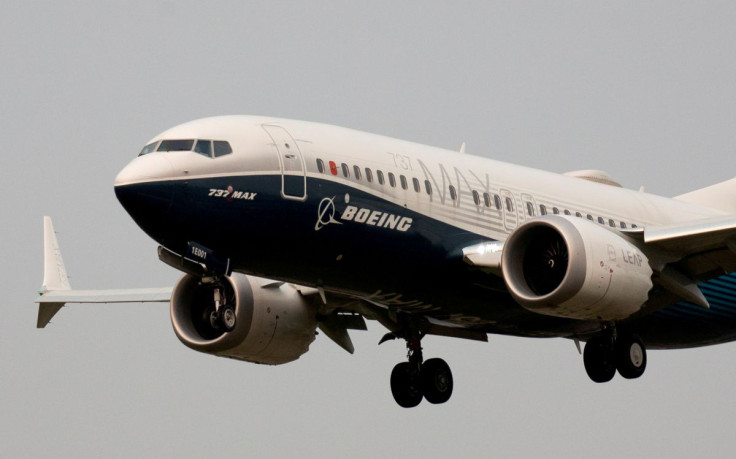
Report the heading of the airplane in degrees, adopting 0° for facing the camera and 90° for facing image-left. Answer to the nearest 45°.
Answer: approximately 45°
